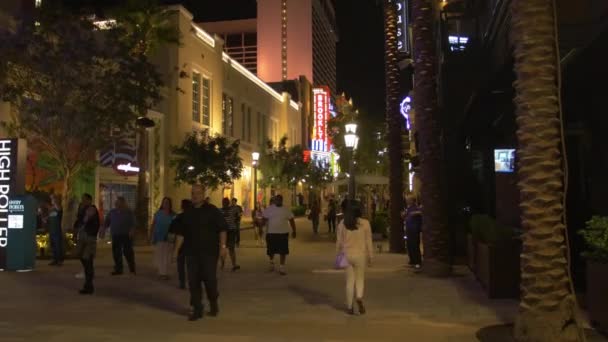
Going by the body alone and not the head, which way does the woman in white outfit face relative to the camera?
away from the camera

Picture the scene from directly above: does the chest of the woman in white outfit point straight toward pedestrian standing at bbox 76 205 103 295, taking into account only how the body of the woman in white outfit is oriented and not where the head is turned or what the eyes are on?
no

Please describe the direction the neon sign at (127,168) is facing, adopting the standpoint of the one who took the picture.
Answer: facing the viewer

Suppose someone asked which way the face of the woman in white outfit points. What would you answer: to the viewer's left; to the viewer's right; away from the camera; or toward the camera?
away from the camera

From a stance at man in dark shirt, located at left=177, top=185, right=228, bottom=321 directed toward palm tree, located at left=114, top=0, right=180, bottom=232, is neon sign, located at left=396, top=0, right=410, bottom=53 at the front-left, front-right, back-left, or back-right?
front-right

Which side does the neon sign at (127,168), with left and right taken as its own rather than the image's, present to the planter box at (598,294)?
front

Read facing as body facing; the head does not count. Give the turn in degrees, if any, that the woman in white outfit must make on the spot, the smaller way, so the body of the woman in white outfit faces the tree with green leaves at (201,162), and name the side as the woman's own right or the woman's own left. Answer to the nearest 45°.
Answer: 0° — they already face it

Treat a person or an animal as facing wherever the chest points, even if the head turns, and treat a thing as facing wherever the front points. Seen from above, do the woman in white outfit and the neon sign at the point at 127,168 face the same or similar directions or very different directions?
very different directions

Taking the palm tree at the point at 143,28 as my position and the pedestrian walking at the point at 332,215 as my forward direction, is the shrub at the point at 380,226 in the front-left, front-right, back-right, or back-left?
front-right

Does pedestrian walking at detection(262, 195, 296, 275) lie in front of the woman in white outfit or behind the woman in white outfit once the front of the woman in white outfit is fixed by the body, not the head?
in front
